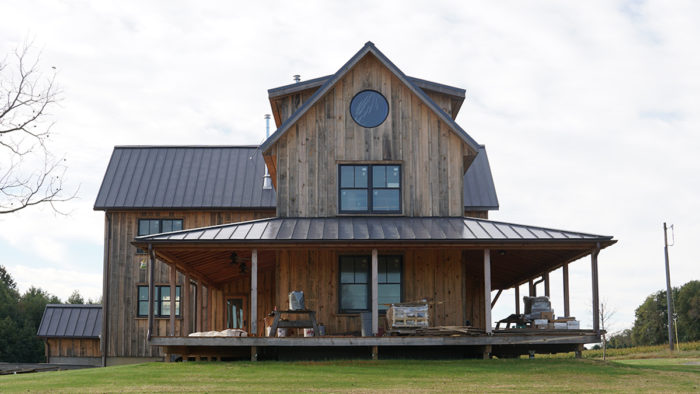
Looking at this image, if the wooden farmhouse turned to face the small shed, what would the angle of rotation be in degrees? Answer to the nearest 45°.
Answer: approximately 135° to its right

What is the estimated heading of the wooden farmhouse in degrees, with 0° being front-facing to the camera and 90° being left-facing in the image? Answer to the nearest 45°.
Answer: approximately 0°
